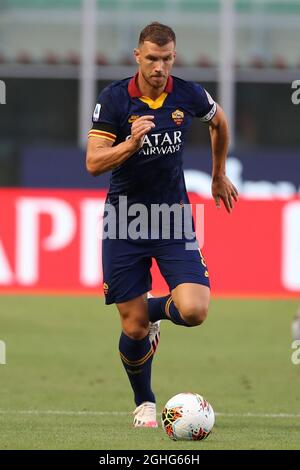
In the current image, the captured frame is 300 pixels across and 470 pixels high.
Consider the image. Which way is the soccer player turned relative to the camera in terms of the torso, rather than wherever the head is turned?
toward the camera
